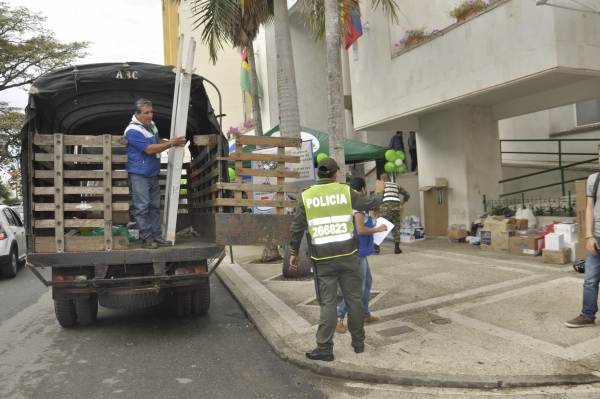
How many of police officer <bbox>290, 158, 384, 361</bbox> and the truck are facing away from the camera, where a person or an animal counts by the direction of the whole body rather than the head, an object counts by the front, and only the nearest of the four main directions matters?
2

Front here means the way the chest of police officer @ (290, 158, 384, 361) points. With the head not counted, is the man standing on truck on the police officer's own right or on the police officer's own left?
on the police officer's own left

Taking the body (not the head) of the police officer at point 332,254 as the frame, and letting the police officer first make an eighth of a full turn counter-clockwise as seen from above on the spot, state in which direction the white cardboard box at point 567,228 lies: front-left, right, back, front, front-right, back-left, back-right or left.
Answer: right

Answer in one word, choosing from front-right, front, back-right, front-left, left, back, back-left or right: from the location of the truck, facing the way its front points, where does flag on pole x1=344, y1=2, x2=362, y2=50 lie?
front-right

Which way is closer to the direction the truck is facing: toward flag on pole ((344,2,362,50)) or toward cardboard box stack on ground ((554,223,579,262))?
the flag on pole

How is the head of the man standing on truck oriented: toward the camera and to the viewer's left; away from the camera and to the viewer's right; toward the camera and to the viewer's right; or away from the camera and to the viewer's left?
toward the camera and to the viewer's right

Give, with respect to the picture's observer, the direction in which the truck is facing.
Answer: facing away from the viewer

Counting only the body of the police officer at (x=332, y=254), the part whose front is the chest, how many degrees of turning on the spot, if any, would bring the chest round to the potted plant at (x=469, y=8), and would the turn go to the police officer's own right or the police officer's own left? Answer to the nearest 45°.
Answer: approximately 45° to the police officer's own right

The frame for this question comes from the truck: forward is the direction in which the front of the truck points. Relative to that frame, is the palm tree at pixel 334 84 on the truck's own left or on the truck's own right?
on the truck's own right

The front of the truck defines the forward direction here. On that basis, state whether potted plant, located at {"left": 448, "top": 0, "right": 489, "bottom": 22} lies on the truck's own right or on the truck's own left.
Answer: on the truck's own right

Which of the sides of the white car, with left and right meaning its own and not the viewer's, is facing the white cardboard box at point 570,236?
right

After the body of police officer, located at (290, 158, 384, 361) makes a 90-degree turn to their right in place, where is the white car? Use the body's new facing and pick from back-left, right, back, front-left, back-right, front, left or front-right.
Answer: back-left

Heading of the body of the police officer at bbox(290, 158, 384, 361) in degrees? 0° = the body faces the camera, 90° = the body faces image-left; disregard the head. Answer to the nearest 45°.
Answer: approximately 180°

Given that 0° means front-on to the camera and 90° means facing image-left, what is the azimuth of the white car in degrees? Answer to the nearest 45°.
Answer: approximately 225°

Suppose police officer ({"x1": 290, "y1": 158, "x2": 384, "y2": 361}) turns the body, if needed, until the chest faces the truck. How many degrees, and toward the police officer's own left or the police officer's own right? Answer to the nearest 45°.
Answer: approximately 90° to the police officer's own left
